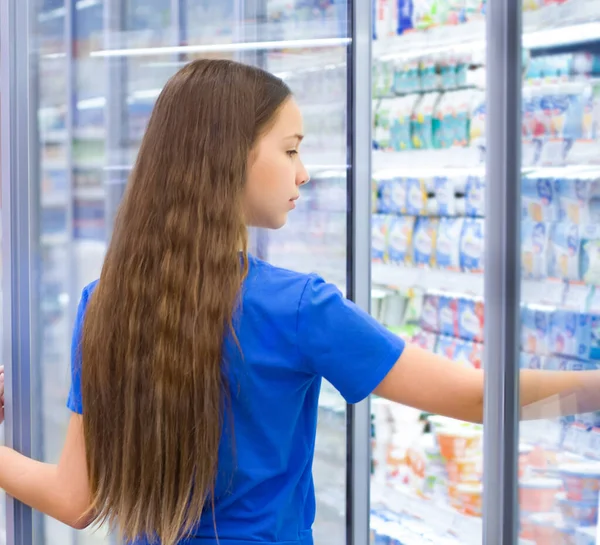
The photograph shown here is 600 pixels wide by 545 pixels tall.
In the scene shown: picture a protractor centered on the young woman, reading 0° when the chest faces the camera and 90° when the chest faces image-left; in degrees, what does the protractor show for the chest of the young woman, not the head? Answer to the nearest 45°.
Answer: approximately 225°

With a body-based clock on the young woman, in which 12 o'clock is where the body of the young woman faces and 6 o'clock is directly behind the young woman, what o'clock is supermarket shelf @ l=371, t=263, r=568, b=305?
The supermarket shelf is roughly at 1 o'clock from the young woman.

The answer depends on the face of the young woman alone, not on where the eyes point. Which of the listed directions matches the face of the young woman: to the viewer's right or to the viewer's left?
to the viewer's right

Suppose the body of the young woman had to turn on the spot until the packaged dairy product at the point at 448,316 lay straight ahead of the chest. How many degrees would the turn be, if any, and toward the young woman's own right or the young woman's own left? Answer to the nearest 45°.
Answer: approximately 45° to the young woman's own right

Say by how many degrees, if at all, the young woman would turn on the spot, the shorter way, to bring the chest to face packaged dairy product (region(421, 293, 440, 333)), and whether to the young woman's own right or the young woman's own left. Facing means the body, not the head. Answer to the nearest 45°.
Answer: approximately 45° to the young woman's own right

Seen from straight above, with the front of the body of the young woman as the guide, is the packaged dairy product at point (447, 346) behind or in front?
in front
